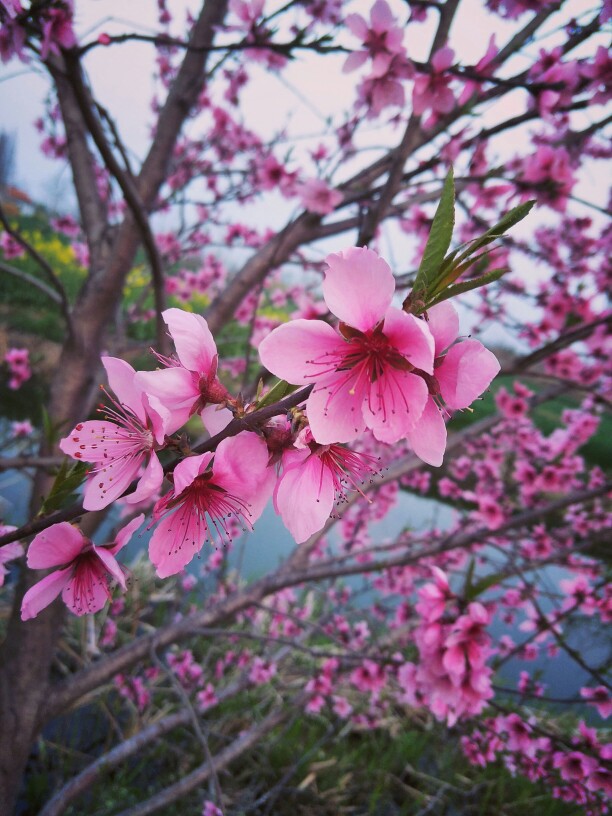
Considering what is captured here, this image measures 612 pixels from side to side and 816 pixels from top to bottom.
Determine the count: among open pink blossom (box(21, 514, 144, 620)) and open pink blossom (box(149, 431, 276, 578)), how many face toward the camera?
2

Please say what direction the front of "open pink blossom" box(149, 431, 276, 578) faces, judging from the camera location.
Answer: facing the viewer

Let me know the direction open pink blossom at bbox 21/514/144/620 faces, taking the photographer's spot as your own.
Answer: facing the viewer
